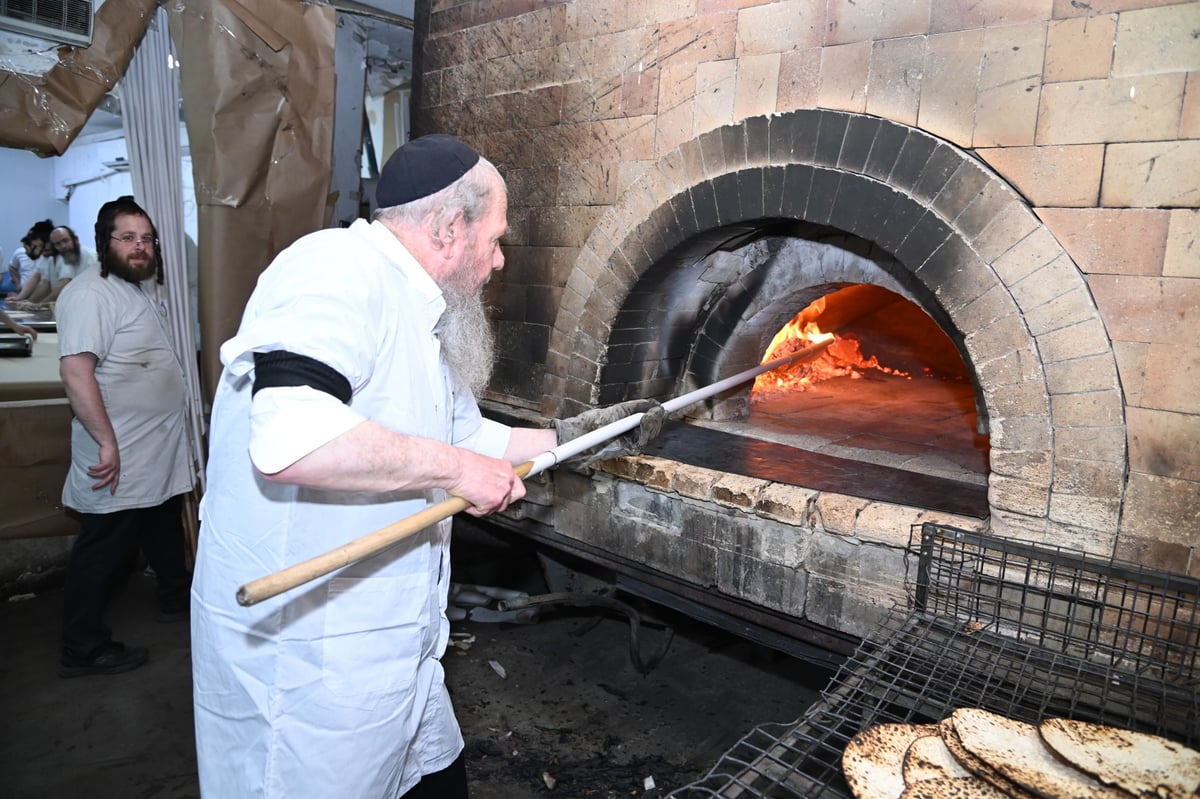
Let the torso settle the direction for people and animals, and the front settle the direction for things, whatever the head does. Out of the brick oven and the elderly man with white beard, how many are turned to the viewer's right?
1

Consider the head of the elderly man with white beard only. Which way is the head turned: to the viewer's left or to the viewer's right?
to the viewer's right

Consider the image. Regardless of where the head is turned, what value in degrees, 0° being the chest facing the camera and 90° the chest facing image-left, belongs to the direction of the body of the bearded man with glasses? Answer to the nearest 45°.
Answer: approximately 315°

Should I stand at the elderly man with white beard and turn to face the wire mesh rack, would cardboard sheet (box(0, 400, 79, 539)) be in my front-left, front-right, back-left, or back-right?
back-left

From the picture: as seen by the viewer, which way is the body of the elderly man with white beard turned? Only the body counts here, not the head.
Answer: to the viewer's right

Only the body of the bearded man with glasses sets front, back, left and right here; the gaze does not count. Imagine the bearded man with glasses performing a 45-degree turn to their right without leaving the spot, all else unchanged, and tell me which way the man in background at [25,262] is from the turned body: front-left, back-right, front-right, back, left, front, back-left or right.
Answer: back

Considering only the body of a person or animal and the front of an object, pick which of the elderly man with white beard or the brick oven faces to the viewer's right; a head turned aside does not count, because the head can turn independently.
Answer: the elderly man with white beard

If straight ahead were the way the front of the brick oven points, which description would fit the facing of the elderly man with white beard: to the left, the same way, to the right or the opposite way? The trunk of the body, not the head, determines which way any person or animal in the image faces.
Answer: the opposite way

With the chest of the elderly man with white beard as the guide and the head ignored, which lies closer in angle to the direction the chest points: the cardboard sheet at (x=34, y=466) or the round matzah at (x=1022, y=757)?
the round matzah
